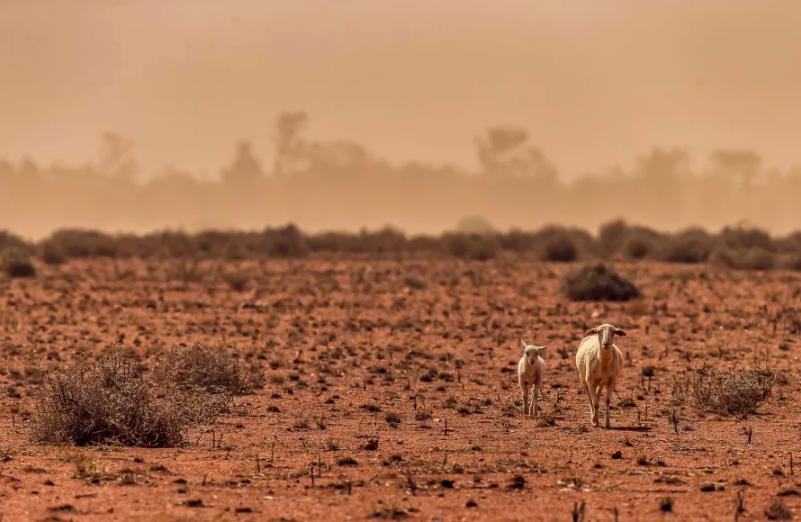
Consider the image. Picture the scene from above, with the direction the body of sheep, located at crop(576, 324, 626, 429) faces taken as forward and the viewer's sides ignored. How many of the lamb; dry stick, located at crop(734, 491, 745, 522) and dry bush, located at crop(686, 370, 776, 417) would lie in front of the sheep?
1

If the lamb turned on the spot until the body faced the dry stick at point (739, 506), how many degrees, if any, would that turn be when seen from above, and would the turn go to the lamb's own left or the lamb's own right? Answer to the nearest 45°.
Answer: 0° — it already faces it

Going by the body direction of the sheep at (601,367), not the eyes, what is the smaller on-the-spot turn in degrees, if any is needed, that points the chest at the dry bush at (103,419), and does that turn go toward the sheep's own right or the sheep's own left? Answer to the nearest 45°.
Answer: approximately 45° to the sheep's own right

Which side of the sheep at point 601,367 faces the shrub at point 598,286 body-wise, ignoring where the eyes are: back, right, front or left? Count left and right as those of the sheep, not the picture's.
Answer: back

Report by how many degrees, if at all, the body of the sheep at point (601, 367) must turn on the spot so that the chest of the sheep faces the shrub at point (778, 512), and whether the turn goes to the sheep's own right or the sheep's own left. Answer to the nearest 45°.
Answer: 0° — it already faces it

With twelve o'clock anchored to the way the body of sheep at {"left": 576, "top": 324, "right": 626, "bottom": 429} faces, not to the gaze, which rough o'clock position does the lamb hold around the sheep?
The lamb is roughly at 4 o'clock from the sheep.

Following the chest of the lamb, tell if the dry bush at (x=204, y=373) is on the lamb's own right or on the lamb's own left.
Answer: on the lamb's own right

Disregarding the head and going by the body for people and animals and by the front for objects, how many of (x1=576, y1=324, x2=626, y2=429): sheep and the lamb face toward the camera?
2

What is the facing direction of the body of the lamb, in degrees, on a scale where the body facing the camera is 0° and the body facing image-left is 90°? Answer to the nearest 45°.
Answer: approximately 0°

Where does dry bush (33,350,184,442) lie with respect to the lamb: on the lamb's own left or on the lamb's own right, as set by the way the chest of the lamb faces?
on the lamb's own right
